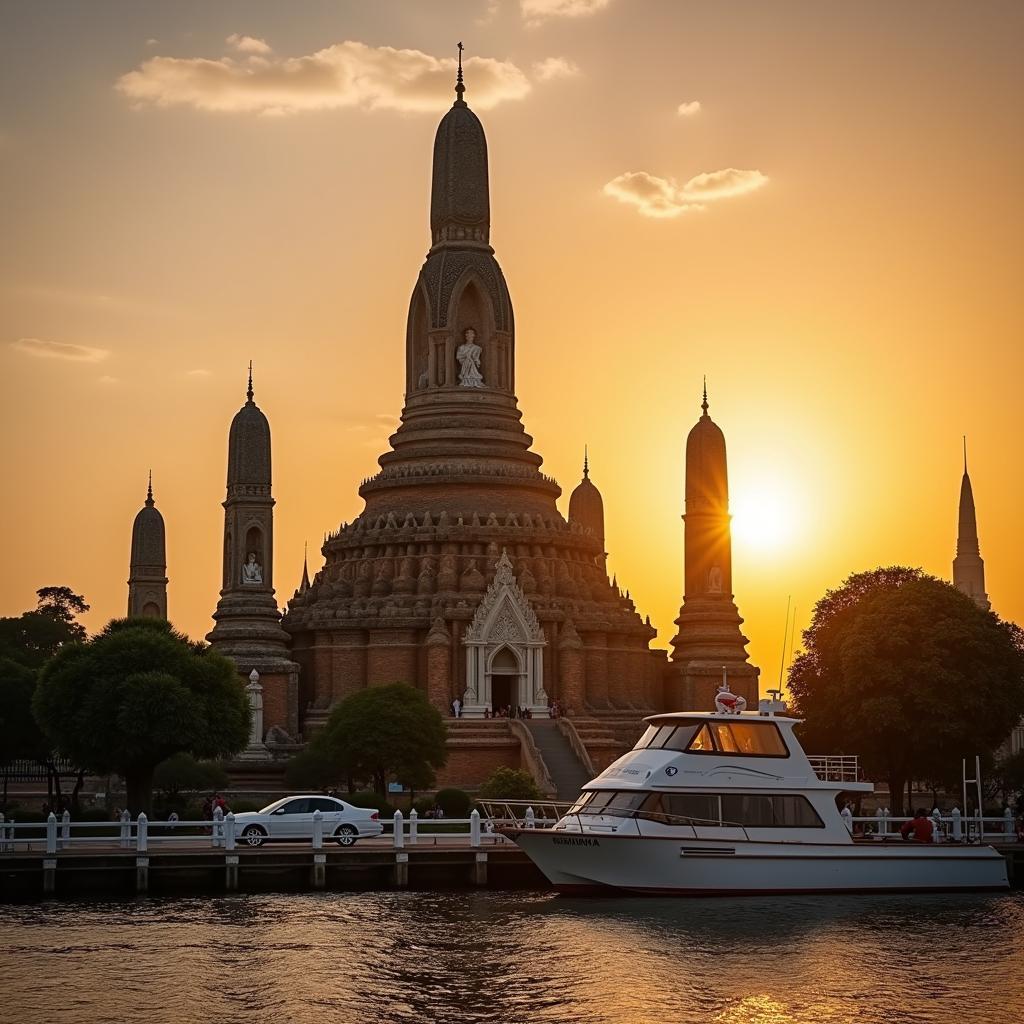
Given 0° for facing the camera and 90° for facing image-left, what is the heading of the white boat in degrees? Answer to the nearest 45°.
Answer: approximately 90°
